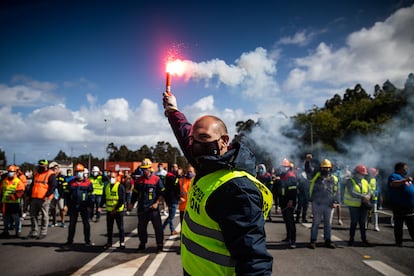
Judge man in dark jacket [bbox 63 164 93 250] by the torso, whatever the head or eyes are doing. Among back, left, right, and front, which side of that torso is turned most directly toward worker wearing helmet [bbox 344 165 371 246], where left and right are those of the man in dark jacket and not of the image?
left

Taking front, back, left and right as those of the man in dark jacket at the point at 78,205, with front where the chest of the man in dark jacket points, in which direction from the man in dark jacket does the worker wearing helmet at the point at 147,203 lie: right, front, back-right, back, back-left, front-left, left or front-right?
front-left

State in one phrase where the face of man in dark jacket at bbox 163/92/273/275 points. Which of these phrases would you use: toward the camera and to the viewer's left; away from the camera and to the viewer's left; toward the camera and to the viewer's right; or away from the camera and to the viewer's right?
toward the camera and to the viewer's left

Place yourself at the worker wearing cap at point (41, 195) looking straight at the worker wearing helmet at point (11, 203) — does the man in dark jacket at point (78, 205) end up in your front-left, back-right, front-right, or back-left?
back-left

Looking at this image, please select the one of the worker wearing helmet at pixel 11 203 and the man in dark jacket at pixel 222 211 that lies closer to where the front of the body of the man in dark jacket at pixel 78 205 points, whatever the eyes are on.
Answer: the man in dark jacket

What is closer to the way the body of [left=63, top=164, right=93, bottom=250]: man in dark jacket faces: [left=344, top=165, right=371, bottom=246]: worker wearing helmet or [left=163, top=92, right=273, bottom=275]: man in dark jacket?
the man in dark jacket

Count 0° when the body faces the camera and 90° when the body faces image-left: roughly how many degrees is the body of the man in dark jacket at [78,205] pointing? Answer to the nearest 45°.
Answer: approximately 0°

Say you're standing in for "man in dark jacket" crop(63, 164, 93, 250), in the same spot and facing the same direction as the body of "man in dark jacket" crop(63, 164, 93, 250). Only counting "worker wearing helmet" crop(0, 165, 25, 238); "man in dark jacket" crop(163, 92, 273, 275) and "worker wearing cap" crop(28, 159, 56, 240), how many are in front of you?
1

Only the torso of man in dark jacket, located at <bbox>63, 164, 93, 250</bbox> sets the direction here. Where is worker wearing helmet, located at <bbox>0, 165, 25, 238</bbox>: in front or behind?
behind

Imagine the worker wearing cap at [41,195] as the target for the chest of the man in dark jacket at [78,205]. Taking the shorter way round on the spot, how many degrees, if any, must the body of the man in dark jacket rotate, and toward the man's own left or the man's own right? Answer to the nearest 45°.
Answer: approximately 135° to the man's own right

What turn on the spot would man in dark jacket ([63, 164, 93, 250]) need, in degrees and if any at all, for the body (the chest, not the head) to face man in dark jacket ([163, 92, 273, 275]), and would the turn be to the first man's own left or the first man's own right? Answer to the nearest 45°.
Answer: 0° — they already face them
